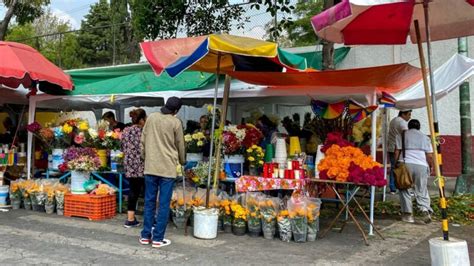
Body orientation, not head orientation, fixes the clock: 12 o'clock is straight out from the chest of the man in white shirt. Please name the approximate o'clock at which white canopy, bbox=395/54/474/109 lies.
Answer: The white canopy is roughly at 2 o'clock from the man in white shirt.
